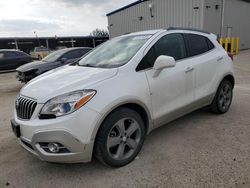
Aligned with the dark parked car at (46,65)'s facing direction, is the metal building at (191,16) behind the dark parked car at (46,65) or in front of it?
behind

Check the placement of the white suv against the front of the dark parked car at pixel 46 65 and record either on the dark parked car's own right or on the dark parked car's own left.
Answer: on the dark parked car's own left

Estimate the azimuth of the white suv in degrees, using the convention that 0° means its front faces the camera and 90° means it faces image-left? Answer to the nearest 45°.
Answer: approximately 45°

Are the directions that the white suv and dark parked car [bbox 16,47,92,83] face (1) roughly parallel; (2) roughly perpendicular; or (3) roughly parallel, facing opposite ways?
roughly parallel

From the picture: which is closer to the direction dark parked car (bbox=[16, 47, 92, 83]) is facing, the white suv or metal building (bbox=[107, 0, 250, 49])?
the white suv

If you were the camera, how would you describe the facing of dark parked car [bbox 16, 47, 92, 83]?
facing the viewer and to the left of the viewer

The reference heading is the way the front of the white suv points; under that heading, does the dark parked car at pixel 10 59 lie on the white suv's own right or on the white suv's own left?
on the white suv's own right

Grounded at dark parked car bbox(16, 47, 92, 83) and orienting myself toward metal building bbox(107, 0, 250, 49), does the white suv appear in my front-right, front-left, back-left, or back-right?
back-right

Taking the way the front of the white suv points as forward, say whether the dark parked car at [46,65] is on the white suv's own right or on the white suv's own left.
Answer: on the white suv's own right

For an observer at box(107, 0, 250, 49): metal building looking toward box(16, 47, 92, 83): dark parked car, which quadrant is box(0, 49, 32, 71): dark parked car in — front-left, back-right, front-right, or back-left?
front-right

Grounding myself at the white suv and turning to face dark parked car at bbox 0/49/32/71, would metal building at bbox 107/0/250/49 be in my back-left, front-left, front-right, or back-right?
front-right

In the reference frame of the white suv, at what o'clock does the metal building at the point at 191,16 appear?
The metal building is roughly at 5 o'clock from the white suv.

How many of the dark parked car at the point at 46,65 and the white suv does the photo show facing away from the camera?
0

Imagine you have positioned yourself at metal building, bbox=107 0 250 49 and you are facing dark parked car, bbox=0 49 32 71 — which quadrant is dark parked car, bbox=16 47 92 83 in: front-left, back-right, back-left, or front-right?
front-left
